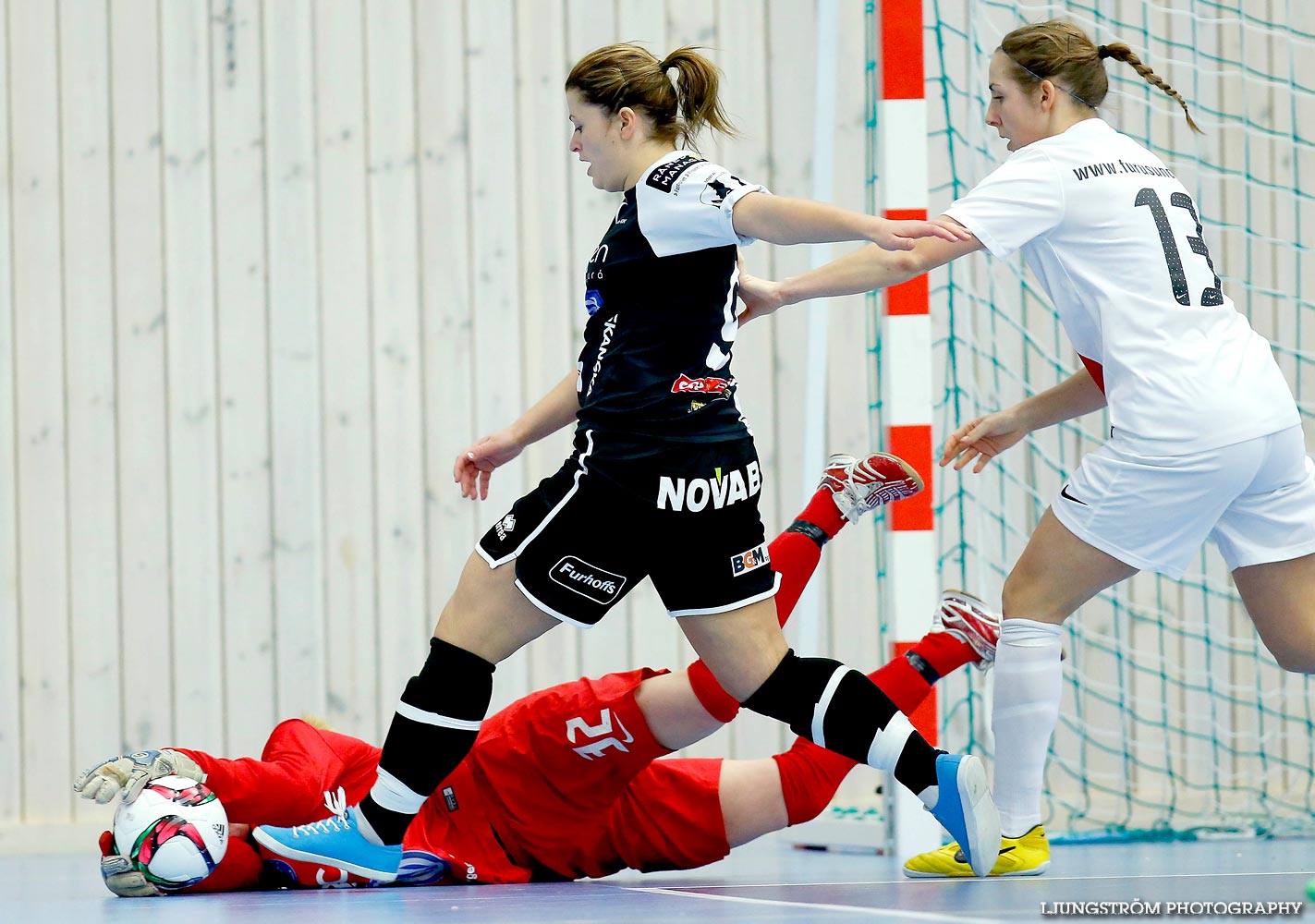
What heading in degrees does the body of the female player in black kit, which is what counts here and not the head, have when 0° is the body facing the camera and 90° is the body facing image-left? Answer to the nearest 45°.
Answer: approximately 90°

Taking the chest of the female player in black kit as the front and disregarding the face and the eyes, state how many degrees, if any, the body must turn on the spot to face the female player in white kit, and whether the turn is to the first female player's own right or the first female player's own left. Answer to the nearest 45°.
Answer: approximately 180°

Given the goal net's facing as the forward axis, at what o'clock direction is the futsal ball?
The futsal ball is roughly at 1 o'clock from the goal net.

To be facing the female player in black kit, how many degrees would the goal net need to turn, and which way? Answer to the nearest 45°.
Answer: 0° — it already faces them

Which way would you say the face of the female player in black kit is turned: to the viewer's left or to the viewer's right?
to the viewer's left

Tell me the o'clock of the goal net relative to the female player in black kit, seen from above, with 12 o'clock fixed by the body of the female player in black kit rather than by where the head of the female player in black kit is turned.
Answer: The goal net is roughly at 4 o'clock from the female player in black kit.
